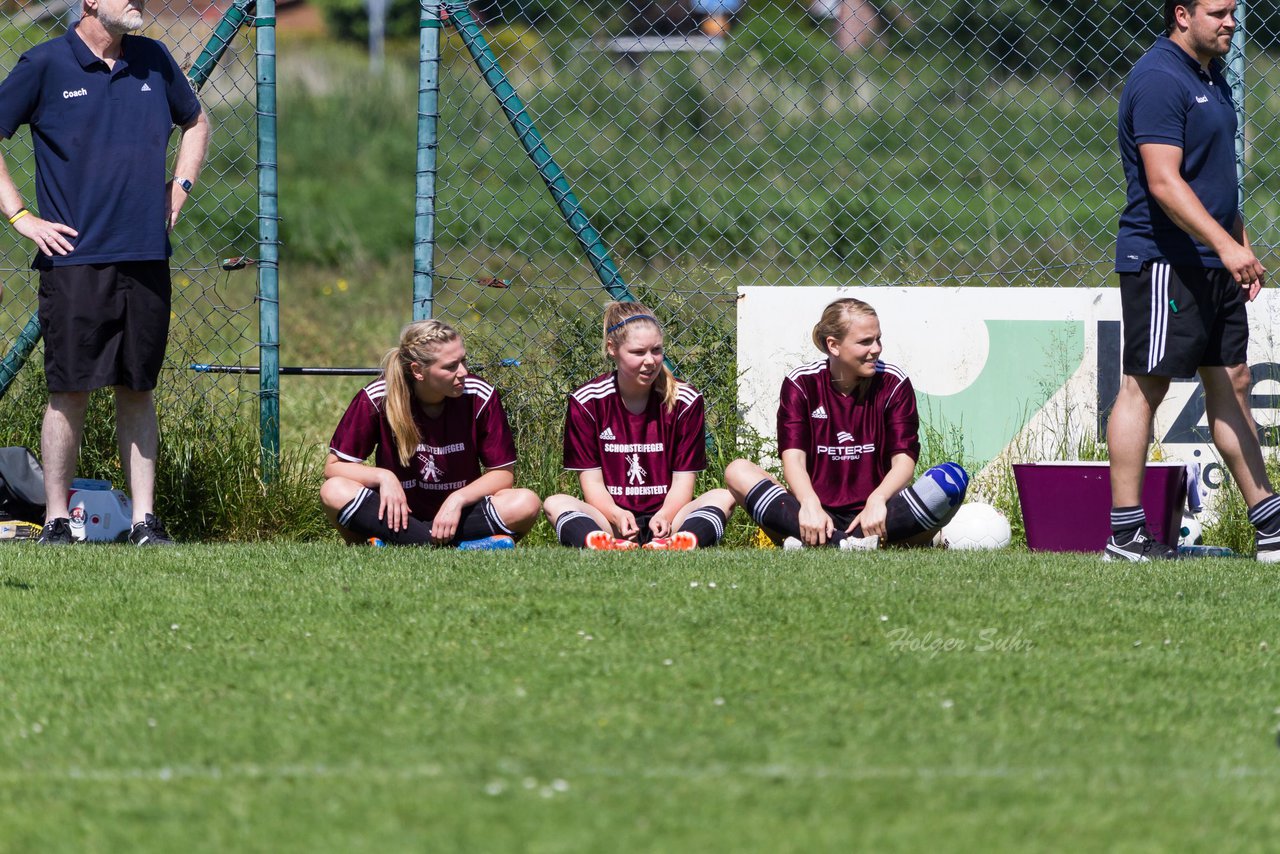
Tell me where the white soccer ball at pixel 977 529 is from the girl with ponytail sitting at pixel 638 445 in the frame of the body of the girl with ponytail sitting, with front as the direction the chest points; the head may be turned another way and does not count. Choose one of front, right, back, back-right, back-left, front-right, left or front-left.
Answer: left

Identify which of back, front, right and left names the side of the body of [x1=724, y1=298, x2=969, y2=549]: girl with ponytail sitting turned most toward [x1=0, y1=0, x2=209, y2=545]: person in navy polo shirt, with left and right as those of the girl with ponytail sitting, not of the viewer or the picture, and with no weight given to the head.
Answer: right

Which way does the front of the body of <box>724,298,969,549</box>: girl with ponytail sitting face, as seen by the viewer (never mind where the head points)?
toward the camera

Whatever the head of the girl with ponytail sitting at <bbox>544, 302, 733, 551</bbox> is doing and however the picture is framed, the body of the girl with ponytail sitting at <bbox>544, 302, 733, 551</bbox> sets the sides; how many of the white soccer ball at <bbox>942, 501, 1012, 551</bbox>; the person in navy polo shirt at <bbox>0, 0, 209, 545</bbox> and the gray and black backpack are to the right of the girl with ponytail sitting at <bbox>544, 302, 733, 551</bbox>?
2

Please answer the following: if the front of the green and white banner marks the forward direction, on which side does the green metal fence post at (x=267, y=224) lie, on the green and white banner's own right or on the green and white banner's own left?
on the green and white banner's own right

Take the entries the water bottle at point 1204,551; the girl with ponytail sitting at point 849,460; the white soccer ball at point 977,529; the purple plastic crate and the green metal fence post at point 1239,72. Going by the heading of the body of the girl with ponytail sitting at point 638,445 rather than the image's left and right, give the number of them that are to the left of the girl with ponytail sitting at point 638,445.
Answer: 5

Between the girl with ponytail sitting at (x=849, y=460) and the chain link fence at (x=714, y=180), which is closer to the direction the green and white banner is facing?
the girl with ponytail sitting

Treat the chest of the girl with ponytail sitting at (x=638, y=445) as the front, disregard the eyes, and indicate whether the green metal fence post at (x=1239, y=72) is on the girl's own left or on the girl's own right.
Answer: on the girl's own left

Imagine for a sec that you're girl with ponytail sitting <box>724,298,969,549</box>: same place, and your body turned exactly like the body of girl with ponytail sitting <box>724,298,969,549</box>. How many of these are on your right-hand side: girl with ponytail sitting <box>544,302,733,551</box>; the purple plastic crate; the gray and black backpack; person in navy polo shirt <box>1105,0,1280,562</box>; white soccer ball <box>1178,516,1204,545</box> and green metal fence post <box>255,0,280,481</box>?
3

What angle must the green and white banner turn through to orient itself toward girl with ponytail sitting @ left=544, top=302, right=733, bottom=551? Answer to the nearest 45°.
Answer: approximately 45° to its right

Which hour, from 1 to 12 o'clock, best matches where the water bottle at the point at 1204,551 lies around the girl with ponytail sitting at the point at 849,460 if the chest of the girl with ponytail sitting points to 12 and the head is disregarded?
The water bottle is roughly at 9 o'clock from the girl with ponytail sitting.

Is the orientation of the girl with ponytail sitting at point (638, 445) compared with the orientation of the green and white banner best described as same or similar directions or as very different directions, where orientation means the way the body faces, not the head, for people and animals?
same or similar directions

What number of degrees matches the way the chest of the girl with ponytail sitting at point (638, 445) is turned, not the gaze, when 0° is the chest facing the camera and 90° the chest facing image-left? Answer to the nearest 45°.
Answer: approximately 0°
